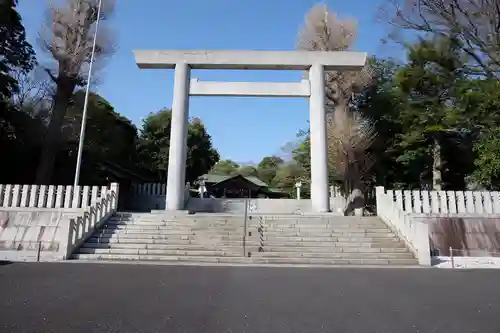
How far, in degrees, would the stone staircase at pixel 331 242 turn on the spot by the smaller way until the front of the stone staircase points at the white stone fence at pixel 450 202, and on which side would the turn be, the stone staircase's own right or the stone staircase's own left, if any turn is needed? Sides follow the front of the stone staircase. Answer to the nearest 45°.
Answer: approximately 135° to the stone staircase's own left

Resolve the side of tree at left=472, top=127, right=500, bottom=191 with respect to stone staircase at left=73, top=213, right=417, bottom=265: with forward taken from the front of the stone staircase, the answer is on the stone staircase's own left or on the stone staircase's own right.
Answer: on the stone staircase's own left

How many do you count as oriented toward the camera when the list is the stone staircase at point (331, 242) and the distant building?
2

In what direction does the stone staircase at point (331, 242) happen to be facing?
toward the camera

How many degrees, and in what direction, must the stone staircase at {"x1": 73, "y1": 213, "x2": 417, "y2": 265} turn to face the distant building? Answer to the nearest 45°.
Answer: approximately 180°

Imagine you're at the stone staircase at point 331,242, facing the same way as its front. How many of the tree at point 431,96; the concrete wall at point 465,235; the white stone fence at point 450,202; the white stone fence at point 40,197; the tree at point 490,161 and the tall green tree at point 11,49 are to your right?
2

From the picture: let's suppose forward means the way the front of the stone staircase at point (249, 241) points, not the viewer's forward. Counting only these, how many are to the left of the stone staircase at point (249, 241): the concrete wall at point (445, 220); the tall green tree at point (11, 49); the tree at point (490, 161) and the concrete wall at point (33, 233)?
2

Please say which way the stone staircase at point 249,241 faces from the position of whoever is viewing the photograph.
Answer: facing the viewer

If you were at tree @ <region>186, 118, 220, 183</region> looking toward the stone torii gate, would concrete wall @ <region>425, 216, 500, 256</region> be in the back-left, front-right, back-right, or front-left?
front-left

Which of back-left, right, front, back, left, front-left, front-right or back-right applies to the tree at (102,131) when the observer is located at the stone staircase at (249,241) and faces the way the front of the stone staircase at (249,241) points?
back-right

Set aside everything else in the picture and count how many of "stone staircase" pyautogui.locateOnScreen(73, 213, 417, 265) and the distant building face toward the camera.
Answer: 2

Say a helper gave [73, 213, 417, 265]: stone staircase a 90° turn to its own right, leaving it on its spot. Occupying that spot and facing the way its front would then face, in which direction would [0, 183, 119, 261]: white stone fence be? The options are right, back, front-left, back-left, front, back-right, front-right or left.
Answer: front
